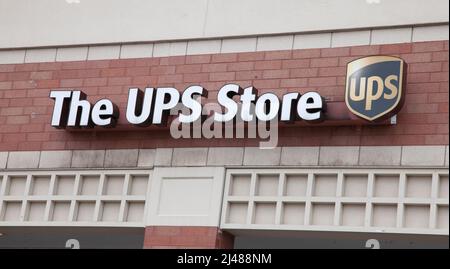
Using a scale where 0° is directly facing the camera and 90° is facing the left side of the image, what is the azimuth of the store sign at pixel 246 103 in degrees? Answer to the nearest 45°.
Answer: approximately 0°
